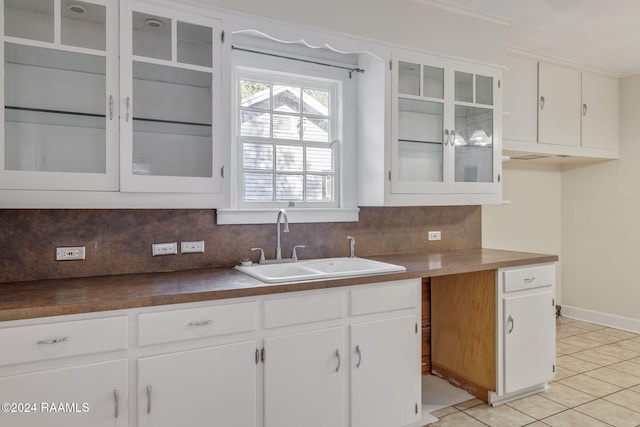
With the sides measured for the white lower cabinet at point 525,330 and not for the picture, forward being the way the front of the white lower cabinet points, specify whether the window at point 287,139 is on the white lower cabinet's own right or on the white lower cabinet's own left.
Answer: on the white lower cabinet's own right

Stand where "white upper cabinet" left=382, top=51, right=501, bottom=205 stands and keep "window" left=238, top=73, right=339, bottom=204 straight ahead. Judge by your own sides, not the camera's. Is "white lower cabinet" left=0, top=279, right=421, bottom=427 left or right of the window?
left

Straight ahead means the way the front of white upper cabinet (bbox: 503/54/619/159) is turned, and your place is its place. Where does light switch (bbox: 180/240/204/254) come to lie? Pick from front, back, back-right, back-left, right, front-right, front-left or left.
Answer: right

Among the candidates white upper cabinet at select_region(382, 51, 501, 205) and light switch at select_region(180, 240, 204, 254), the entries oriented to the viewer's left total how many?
0

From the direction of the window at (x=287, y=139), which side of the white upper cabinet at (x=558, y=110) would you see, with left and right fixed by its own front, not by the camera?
right

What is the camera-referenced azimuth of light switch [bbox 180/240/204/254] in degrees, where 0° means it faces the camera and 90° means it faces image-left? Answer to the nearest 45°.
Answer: approximately 0°

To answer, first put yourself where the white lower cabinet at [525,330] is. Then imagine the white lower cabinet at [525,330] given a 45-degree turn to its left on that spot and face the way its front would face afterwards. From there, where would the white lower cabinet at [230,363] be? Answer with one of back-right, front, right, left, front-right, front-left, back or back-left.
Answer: back-right

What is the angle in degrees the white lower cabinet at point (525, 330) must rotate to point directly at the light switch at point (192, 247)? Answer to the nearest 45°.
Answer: approximately 90° to its right

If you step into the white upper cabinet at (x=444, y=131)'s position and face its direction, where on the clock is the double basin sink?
The double basin sink is roughly at 3 o'clock from the white upper cabinet.

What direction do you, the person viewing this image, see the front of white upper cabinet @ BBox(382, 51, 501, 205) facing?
facing the viewer and to the right of the viewer

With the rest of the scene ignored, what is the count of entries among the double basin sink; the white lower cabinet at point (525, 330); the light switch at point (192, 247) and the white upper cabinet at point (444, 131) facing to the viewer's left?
0

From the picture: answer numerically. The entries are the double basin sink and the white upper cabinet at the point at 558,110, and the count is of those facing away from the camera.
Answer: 0
